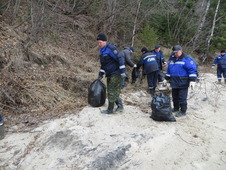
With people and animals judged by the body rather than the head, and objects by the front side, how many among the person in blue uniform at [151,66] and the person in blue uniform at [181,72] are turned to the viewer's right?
0

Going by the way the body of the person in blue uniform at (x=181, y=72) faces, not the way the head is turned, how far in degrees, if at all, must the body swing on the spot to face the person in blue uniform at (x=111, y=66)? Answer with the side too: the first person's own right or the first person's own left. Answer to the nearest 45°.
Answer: approximately 45° to the first person's own right

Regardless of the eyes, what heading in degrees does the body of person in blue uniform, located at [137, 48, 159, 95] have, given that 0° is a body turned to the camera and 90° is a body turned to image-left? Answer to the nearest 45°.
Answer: approximately 135°
